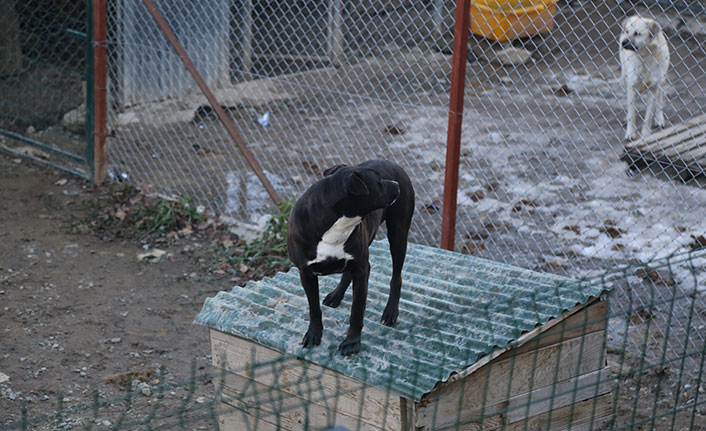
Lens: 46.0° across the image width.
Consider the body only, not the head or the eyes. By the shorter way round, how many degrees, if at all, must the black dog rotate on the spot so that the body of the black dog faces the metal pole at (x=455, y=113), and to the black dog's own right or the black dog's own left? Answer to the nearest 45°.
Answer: approximately 135° to the black dog's own right

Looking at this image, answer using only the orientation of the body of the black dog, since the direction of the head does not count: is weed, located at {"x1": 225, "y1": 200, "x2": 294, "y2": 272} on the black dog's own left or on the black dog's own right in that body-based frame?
on the black dog's own right

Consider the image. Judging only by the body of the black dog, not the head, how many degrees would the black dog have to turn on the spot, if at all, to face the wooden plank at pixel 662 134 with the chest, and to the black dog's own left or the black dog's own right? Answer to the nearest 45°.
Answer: approximately 180°

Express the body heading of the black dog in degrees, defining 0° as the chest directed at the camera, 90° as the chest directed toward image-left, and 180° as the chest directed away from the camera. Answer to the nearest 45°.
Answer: approximately 45°

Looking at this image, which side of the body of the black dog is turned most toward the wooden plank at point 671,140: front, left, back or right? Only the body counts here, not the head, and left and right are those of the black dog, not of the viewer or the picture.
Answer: back

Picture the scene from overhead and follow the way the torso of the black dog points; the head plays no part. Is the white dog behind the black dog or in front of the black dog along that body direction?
behind
